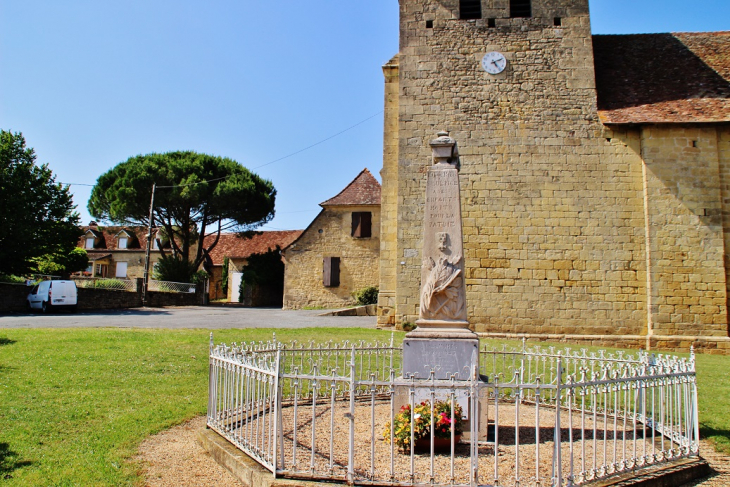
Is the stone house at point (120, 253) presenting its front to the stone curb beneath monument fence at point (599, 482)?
yes

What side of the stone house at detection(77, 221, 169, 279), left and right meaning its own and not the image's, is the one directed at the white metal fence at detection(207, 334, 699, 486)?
front

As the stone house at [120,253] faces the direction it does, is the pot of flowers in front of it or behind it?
in front

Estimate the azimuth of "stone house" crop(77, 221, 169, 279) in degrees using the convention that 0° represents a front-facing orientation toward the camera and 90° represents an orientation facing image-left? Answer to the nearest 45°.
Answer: approximately 0°

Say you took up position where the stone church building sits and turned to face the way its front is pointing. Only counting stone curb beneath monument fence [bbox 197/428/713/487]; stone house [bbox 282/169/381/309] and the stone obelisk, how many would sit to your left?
2

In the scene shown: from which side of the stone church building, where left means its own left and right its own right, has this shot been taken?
left

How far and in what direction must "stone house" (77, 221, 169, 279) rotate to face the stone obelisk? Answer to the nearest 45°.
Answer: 0° — it already faces it

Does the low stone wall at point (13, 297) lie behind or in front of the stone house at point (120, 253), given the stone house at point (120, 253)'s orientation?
in front
